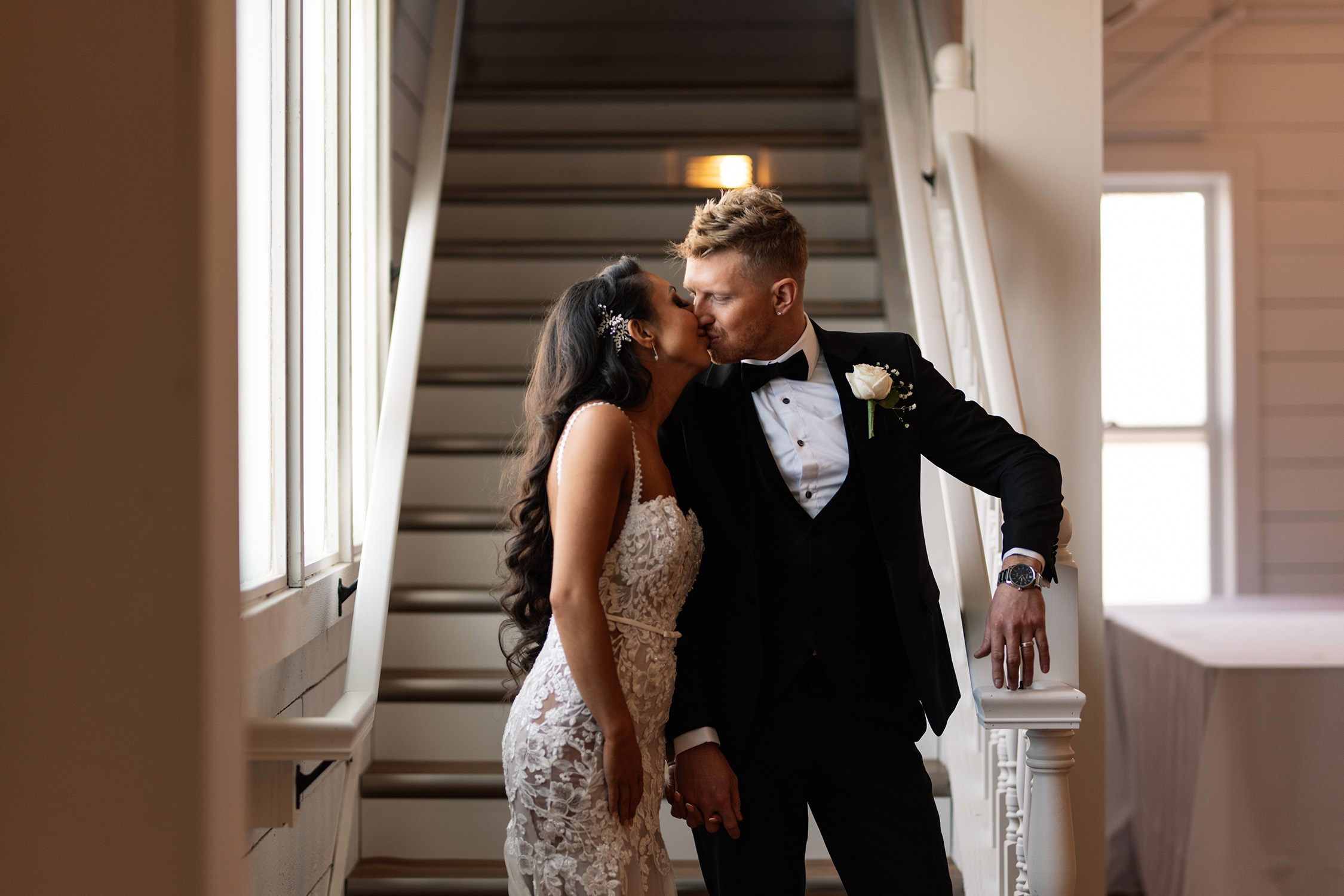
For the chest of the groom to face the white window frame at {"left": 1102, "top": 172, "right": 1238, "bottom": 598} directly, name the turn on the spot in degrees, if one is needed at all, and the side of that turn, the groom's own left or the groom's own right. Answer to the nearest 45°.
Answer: approximately 135° to the groom's own left

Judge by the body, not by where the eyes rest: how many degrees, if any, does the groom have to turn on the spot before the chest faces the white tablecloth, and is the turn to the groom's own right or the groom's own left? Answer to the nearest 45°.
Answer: approximately 135° to the groom's own left

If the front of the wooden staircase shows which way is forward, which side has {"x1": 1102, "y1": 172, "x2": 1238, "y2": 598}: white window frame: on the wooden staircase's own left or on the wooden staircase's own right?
on the wooden staircase's own left

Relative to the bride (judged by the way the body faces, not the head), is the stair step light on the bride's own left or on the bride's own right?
on the bride's own left

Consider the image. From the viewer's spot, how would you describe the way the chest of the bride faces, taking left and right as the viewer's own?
facing to the right of the viewer

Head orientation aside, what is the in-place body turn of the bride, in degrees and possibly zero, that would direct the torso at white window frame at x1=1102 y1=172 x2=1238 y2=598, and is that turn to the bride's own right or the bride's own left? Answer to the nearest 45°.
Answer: approximately 45° to the bride's own left

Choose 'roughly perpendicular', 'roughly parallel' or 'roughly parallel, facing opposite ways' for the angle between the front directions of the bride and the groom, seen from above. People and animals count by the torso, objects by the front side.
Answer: roughly perpendicular

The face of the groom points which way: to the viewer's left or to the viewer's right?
to the viewer's left

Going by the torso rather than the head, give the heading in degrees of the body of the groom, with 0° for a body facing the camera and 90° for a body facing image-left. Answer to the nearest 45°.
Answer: approximately 0°
